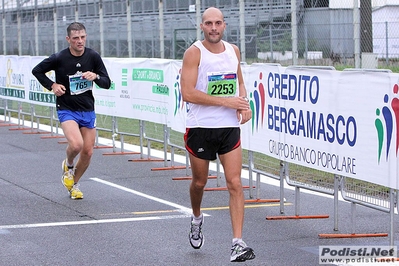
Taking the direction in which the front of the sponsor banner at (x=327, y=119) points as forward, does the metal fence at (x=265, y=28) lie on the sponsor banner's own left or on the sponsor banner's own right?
on the sponsor banner's own right

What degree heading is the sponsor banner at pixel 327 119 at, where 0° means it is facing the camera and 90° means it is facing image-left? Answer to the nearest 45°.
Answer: approximately 45°
